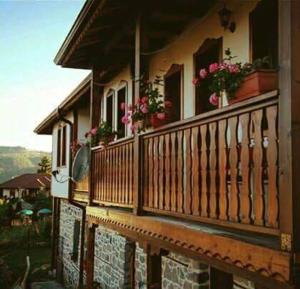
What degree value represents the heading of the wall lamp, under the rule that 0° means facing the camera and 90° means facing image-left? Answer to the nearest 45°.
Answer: approximately 45°

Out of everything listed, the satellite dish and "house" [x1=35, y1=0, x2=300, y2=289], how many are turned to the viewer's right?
0

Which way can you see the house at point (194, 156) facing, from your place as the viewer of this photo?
facing the viewer and to the left of the viewer

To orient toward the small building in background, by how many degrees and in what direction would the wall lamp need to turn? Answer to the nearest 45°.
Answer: approximately 90° to its right

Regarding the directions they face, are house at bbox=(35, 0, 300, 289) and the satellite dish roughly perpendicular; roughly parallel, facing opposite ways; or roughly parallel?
roughly parallel

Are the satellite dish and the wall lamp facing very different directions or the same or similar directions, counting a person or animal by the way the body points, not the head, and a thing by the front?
same or similar directions

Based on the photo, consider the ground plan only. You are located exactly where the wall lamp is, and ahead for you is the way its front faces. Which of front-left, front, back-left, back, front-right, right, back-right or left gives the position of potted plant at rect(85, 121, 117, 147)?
right

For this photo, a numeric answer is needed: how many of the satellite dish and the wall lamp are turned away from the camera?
0
